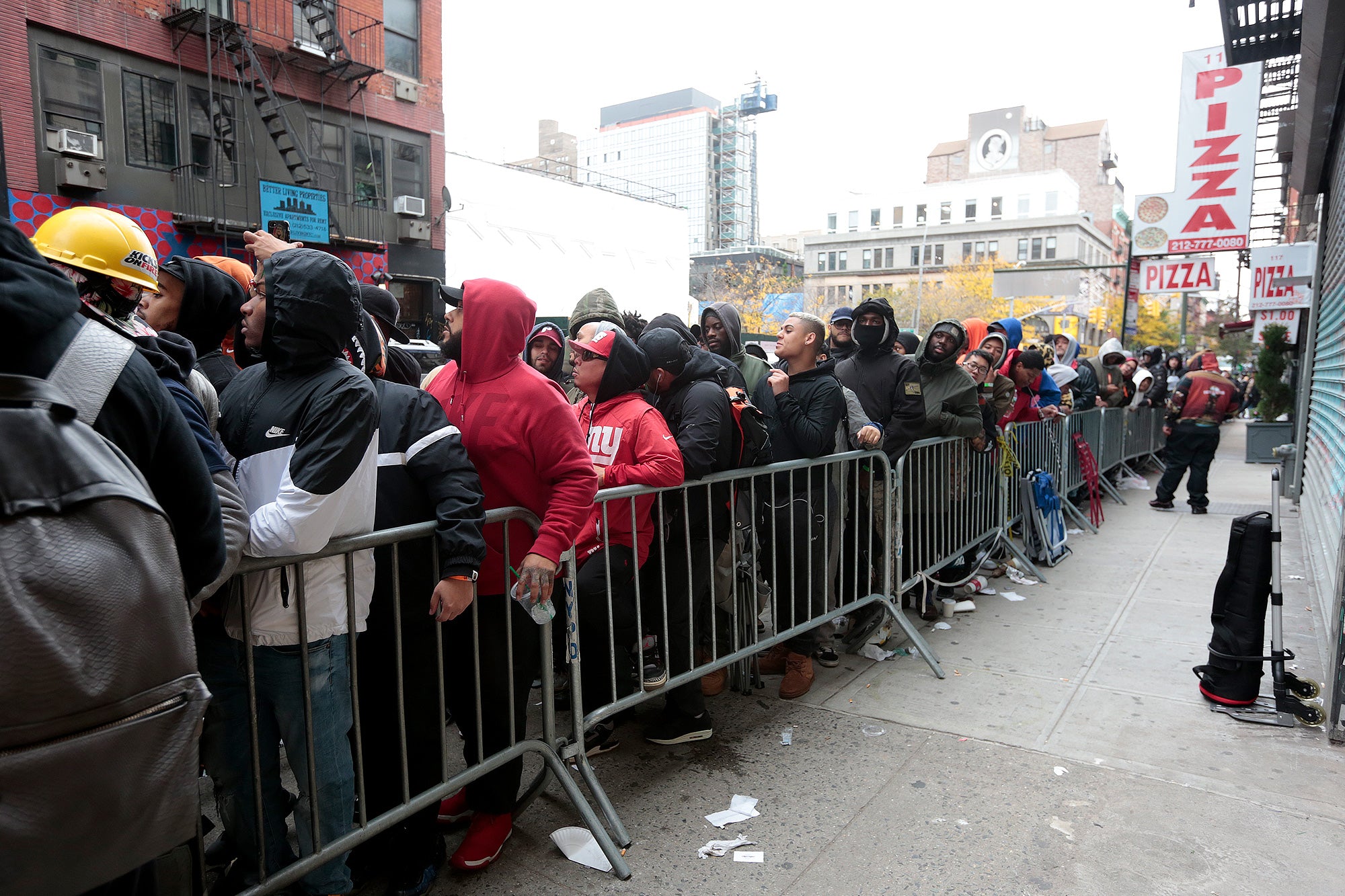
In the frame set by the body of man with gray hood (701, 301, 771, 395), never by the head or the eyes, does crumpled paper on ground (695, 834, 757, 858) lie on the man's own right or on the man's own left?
on the man's own left

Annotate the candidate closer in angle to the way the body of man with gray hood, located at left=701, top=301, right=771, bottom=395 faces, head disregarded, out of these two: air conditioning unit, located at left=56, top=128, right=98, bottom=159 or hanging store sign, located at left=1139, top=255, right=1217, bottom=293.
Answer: the air conditioning unit

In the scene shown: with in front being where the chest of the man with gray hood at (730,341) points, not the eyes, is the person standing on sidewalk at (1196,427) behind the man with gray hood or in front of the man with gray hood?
behind

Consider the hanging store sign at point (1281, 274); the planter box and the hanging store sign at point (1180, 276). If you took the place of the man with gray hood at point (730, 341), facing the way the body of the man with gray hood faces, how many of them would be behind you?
3

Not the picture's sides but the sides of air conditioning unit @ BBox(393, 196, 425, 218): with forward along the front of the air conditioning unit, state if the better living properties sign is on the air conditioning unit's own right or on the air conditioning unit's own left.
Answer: on the air conditioning unit's own right
